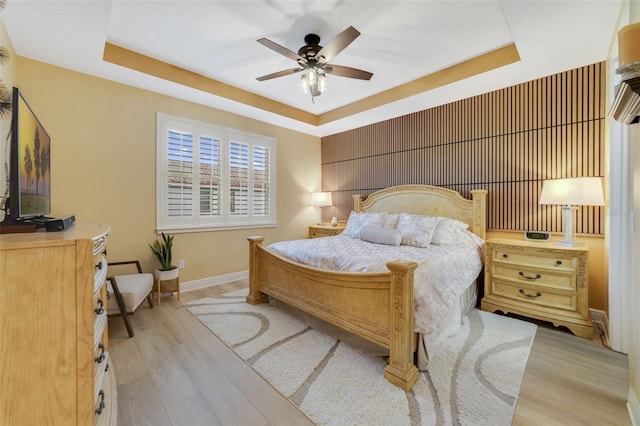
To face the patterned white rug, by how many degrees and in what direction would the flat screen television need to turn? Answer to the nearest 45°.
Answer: approximately 45° to its right

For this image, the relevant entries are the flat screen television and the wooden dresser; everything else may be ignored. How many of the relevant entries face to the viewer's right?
2

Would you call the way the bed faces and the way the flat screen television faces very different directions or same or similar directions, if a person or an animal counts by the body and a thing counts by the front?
very different directions

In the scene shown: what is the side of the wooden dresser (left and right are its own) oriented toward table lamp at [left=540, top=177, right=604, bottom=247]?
front

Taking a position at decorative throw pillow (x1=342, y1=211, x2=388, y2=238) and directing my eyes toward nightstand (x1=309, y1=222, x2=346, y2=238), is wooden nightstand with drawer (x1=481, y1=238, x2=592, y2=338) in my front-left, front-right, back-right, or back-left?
back-right

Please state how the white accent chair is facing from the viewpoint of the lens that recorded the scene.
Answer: facing the viewer and to the right of the viewer

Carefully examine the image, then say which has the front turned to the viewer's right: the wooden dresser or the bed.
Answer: the wooden dresser

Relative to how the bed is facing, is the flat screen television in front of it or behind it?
in front

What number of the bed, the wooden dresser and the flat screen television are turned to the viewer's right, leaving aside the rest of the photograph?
2

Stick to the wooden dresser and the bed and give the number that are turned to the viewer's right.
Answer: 1

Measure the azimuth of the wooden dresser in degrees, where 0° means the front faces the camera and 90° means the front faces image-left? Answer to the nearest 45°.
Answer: approximately 270°

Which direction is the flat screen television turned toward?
to the viewer's right

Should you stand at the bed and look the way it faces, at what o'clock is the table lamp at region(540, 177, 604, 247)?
The table lamp is roughly at 7 o'clock from the bed.

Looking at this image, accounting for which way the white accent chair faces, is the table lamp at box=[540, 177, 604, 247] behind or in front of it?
in front

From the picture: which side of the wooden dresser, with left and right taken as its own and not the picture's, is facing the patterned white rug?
front

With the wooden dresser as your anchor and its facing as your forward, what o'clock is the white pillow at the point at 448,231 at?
The white pillow is roughly at 12 o'clock from the wooden dresser.
